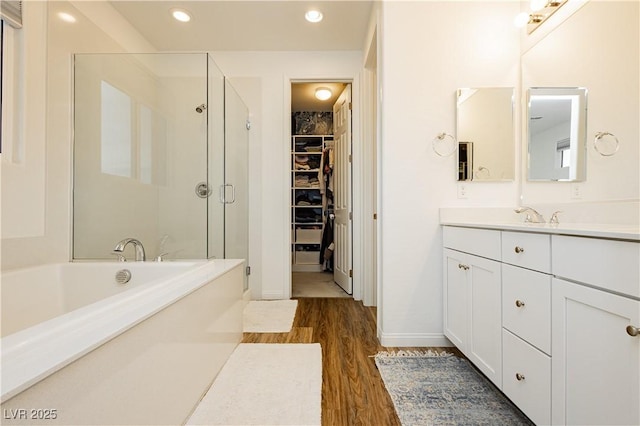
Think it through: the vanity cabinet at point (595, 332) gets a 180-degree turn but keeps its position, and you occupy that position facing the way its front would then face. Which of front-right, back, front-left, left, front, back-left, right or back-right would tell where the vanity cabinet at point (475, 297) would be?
left

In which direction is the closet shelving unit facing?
toward the camera

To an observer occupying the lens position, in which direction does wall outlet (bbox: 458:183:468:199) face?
facing the viewer

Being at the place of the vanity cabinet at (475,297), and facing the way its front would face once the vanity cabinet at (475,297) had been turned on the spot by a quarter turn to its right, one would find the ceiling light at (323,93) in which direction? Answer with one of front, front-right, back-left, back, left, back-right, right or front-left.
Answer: front

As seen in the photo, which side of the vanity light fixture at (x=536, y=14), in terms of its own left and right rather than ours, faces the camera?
left

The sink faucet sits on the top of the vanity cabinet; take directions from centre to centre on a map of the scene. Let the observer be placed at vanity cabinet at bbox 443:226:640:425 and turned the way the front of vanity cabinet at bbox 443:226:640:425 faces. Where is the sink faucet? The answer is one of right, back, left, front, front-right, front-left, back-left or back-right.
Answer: back-right

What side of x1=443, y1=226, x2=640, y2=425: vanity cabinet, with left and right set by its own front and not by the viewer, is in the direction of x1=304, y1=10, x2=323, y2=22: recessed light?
right
